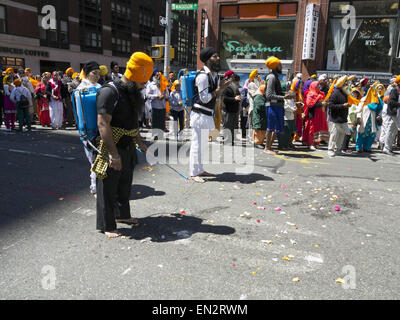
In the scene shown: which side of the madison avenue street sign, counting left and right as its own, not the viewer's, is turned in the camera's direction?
front

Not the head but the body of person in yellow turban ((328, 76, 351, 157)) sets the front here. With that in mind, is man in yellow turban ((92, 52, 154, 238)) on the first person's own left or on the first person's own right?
on the first person's own right

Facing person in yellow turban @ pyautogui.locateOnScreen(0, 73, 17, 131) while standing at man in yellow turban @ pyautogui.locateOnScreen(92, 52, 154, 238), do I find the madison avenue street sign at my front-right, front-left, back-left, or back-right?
front-right

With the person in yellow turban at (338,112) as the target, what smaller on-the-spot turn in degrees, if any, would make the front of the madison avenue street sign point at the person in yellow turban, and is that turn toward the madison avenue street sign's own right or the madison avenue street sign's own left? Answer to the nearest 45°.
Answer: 0° — it already faces them

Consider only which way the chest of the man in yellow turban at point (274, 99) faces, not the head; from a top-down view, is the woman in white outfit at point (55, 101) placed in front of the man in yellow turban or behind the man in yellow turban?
behind

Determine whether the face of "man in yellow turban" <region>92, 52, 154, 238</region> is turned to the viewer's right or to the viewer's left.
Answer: to the viewer's right

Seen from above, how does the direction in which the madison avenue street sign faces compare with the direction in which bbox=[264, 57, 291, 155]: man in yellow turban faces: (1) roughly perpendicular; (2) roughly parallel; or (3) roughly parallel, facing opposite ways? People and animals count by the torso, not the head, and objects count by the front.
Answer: roughly perpendicular

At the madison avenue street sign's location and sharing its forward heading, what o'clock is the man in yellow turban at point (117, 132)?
The man in yellow turban is roughly at 12 o'clock from the madison avenue street sign.
